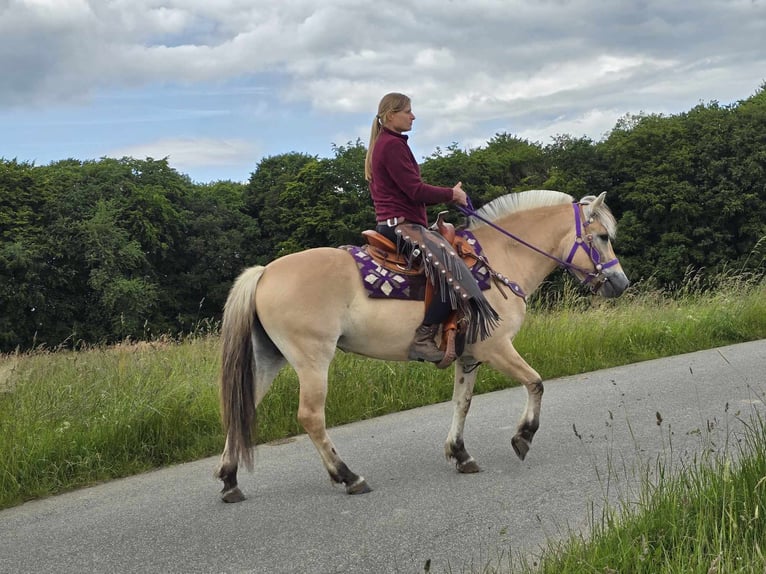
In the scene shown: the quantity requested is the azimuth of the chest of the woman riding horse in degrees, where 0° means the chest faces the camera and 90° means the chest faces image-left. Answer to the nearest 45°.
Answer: approximately 270°

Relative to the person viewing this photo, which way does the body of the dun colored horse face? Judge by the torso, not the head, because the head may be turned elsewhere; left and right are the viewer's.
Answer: facing to the right of the viewer

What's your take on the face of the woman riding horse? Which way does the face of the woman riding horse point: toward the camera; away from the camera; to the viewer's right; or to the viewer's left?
to the viewer's right
